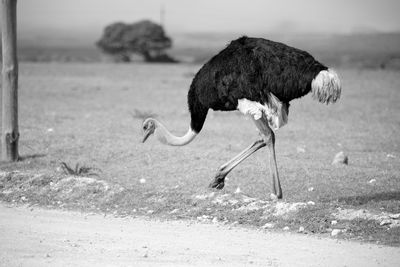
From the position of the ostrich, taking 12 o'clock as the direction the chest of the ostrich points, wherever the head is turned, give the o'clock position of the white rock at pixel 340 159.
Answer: The white rock is roughly at 4 o'clock from the ostrich.

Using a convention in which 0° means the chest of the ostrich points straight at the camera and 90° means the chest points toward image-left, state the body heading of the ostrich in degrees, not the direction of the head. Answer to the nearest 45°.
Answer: approximately 90°

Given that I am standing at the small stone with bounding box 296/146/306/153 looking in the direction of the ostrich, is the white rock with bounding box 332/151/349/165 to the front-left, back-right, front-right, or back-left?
front-left

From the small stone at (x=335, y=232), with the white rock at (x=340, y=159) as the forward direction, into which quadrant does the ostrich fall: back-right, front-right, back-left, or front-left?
front-left

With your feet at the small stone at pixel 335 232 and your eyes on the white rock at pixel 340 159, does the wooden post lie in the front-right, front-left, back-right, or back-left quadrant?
front-left

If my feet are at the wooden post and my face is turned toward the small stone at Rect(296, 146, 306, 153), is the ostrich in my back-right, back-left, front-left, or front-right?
front-right

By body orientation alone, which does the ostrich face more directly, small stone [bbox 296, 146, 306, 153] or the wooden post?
the wooden post

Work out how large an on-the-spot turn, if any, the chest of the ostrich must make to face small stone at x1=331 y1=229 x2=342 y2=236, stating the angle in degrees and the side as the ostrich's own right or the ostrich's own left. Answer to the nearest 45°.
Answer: approximately 135° to the ostrich's own left

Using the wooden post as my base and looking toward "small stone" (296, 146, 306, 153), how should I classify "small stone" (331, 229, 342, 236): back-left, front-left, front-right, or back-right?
front-right

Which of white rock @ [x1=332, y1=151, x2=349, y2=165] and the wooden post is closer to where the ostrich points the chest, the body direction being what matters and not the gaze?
the wooden post

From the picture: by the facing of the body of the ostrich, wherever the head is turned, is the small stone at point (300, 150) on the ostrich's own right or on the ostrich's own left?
on the ostrich's own right

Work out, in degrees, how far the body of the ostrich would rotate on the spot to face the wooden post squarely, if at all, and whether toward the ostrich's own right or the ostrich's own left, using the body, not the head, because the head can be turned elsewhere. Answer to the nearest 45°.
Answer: approximately 45° to the ostrich's own right
